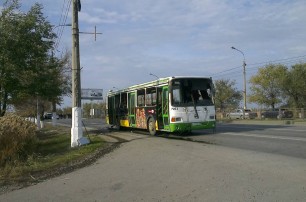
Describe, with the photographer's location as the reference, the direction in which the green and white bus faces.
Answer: facing the viewer and to the right of the viewer

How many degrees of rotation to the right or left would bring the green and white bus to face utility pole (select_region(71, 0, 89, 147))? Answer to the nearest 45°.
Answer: approximately 90° to its right

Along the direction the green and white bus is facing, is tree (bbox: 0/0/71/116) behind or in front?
behind

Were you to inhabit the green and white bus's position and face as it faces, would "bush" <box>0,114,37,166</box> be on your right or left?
on your right

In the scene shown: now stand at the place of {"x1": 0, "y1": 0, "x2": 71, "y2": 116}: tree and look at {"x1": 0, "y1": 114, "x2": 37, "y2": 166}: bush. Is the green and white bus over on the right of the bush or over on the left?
left
